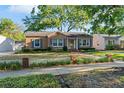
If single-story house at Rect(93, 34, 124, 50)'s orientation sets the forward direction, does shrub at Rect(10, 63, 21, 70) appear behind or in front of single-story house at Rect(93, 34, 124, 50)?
in front

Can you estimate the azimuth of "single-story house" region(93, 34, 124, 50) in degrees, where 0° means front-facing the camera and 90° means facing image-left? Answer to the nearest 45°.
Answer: approximately 0°

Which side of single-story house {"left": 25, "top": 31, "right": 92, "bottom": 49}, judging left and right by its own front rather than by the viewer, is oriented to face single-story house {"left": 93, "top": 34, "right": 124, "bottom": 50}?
left

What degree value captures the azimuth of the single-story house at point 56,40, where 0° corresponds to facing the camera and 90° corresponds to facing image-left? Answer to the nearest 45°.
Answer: approximately 0°

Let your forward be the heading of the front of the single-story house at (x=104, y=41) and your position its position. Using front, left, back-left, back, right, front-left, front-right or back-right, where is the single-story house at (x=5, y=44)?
right

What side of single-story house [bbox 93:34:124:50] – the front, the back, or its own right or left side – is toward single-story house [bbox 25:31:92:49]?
right

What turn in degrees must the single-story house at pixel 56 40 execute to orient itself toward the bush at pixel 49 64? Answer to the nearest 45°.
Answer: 0° — it already faces it

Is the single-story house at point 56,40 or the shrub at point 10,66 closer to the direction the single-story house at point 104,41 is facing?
the shrub

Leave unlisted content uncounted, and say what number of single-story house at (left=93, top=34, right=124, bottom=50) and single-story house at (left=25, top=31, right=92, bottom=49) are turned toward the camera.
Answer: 2
